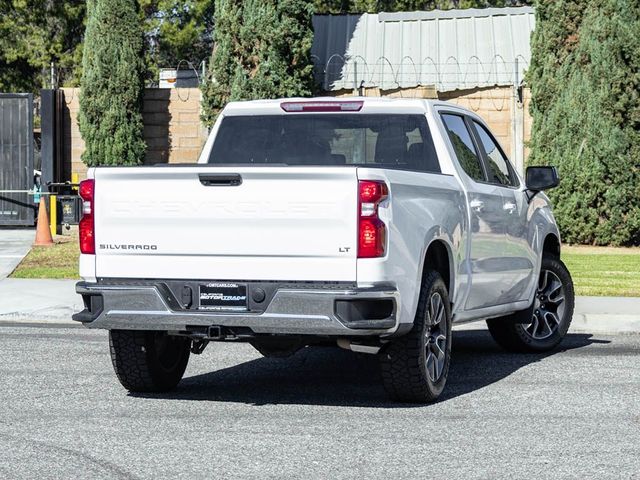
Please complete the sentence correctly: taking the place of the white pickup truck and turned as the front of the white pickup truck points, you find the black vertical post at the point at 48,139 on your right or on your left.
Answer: on your left

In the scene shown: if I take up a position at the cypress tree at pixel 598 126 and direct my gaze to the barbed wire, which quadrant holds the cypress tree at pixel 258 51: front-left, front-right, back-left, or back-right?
front-left

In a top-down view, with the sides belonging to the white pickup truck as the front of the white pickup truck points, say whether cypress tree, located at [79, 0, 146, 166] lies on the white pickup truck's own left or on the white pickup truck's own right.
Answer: on the white pickup truck's own left

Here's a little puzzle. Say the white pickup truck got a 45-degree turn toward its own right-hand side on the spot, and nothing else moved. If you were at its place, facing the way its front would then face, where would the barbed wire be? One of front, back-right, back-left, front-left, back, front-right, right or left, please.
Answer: left

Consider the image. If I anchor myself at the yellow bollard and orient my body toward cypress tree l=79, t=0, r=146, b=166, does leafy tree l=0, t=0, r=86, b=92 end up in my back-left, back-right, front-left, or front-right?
front-left

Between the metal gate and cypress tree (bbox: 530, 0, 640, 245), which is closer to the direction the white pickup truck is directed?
the cypress tree

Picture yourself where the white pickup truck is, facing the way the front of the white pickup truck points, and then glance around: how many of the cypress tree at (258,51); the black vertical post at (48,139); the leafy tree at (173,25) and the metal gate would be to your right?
0

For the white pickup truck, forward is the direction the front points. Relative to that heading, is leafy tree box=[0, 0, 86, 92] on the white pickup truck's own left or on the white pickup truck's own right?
on the white pickup truck's own left

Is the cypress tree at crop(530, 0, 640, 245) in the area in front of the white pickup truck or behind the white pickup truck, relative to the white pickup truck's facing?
in front

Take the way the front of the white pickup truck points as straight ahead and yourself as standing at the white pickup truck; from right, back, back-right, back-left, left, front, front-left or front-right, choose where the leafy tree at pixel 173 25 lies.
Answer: front-left

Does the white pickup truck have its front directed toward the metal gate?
no

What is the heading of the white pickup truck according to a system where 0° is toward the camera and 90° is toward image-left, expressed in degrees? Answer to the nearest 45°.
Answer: approximately 225°

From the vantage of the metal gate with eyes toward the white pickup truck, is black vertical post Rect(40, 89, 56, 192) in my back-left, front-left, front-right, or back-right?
front-left

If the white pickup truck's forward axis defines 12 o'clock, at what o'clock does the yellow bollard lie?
The yellow bollard is roughly at 10 o'clock from the white pickup truck.

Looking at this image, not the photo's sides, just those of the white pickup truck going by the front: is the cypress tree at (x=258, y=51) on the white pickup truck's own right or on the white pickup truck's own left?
on the white pickup truck's own left
